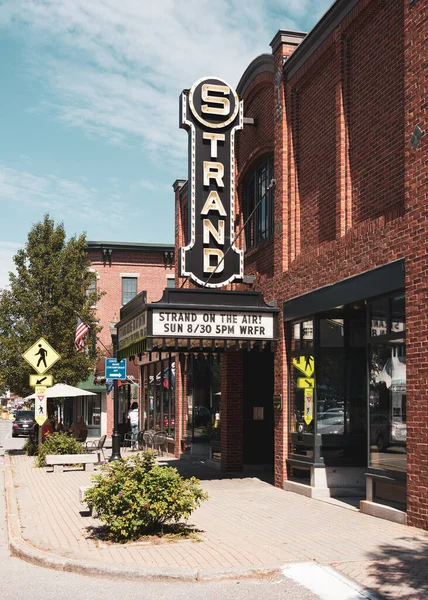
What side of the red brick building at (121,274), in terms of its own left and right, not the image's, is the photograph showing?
front

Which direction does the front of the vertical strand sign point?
toward the camera

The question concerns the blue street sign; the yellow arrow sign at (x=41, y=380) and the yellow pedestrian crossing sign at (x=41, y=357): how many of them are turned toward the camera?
3

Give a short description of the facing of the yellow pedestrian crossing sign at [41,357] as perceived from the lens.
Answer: facing the viewer

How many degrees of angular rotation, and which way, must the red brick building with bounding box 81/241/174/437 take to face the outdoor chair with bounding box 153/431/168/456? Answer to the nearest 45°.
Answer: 0° — it already faces it

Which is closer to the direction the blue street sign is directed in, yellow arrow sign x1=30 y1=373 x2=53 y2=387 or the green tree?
the yellow arrow sign

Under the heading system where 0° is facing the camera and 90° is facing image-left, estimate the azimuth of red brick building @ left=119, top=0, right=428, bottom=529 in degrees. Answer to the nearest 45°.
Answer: approximately 45°
